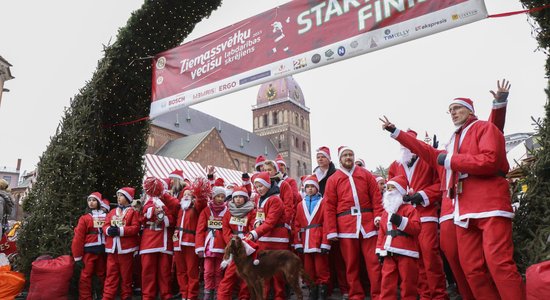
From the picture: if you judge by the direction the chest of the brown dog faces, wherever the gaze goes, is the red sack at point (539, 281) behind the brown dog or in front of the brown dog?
behind

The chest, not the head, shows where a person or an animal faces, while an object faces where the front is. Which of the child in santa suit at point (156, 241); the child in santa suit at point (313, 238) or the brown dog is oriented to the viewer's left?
the brown dog

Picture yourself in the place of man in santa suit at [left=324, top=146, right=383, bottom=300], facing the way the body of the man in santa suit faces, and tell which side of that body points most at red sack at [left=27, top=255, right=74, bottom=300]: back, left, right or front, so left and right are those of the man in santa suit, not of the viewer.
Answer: right

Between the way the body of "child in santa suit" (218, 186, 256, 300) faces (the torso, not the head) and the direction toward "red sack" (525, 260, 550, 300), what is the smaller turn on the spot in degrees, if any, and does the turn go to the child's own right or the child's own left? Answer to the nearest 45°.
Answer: approximately 45° to the child's own left

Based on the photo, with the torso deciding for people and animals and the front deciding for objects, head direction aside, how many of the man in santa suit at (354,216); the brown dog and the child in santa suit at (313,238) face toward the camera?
2

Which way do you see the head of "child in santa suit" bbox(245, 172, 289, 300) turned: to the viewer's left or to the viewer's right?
to the viewer's left

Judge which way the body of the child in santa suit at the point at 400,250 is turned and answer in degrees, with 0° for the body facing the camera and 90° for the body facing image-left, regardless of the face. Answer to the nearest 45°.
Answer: approximately 45°

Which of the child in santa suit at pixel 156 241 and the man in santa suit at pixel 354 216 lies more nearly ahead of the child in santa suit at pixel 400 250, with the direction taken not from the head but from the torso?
the child in santa suit at pixel 156 241

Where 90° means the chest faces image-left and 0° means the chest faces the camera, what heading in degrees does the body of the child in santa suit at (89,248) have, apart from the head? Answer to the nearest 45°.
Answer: approximately 315°

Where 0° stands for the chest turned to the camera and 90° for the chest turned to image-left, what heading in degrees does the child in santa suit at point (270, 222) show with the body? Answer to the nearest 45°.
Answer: approximately 45°

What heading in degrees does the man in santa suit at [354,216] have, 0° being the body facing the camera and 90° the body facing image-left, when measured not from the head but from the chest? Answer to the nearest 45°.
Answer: approximately 0°

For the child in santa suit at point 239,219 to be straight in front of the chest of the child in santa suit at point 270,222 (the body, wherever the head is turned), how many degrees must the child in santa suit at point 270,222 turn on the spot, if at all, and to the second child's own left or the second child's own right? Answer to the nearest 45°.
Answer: approximately 45° to the second child's own right

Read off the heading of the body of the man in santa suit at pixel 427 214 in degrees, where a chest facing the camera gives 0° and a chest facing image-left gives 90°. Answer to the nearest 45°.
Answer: approximately 45°

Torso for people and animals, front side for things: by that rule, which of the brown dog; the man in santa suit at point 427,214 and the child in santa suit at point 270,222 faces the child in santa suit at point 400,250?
the man in santa suit at point 427,214
